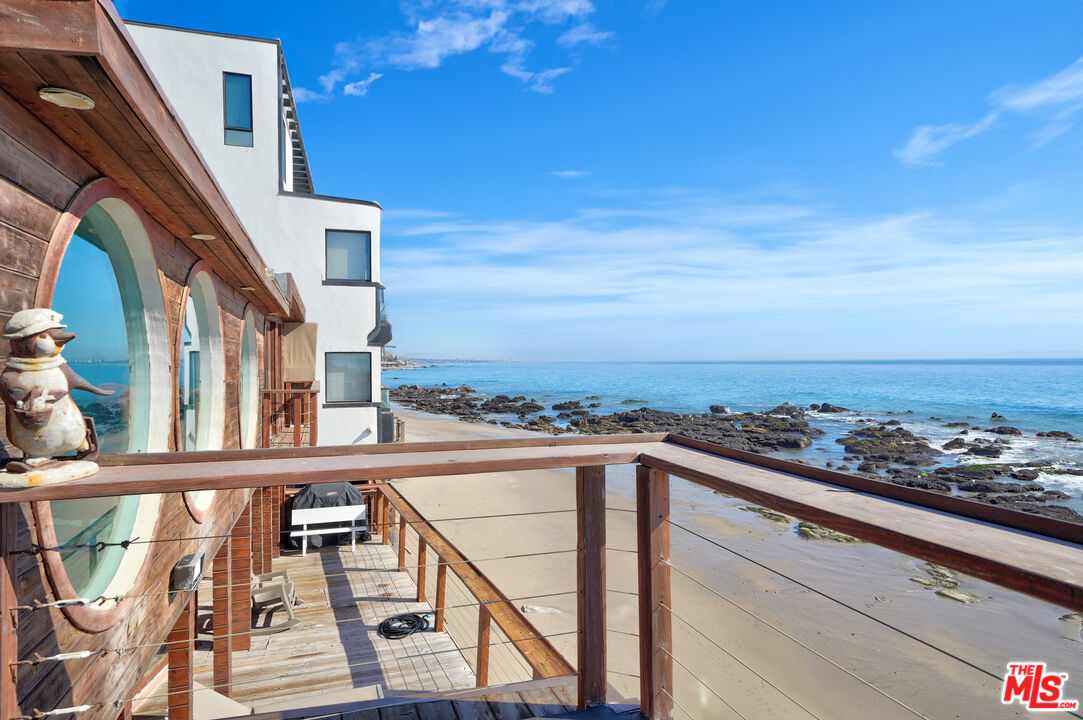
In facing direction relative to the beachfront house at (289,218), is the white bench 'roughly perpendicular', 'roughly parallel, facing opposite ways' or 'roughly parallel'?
roughly perpendicular

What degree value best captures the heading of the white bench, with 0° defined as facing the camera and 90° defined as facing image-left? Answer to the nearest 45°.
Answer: approximately 0°

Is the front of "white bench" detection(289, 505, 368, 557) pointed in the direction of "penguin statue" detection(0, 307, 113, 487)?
yes

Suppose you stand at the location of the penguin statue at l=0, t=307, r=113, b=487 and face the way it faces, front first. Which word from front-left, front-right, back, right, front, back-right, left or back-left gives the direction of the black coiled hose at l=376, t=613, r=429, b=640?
left

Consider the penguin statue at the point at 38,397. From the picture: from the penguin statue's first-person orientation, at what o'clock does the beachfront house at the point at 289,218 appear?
The beachfront house is roughly at 8 o'clock from the penguin statue.

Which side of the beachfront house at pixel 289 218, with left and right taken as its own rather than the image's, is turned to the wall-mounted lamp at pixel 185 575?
right

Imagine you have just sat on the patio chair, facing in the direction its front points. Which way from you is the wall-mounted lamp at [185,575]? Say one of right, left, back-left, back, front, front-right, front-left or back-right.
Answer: right

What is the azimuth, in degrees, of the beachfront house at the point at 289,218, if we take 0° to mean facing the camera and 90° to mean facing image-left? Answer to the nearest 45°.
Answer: approximately 270°
